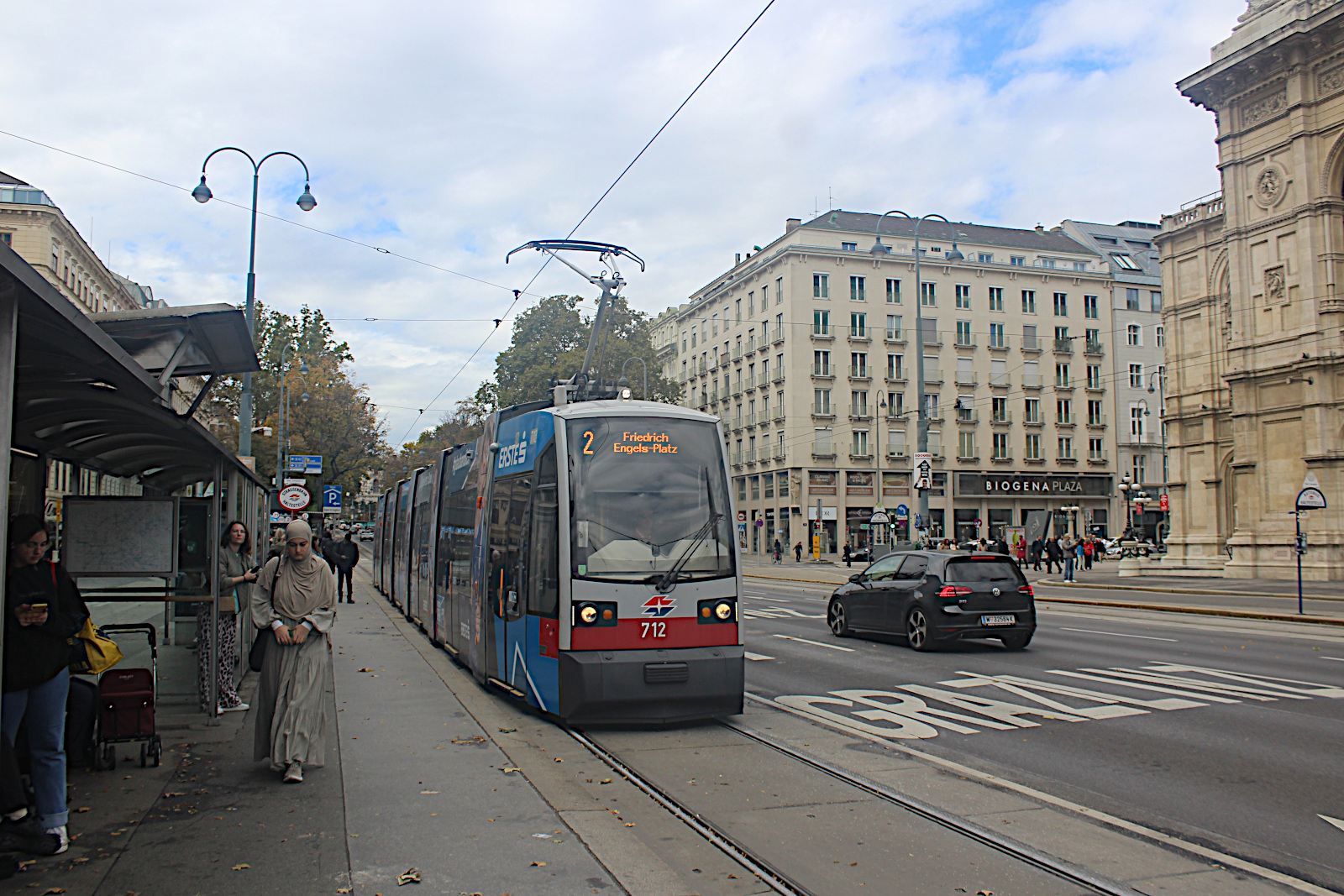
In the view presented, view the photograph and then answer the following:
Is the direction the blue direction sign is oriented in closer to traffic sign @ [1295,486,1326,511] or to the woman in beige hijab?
the woman in beige hijab

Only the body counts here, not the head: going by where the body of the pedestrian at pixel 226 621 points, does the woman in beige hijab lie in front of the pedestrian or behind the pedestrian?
in front

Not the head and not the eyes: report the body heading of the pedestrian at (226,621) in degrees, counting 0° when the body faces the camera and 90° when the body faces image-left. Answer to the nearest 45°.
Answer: approximately 315°

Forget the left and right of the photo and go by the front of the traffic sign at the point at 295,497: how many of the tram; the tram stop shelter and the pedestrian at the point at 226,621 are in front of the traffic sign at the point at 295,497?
3

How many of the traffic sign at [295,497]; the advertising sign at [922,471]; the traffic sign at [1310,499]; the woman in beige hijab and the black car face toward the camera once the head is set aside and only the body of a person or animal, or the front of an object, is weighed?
4

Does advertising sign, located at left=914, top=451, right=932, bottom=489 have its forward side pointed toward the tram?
yes

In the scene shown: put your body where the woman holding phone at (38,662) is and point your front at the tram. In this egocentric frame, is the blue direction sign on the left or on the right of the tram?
left

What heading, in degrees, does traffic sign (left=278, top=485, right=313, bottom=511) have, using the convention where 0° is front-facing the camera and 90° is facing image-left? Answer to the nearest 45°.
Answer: approximately 0°

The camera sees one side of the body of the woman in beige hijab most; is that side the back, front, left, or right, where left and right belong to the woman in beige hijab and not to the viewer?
front

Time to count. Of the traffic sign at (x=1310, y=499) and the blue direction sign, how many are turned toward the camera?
2

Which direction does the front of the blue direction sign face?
toward the camera

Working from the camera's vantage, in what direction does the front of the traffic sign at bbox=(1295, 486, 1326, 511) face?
facing the viewer
